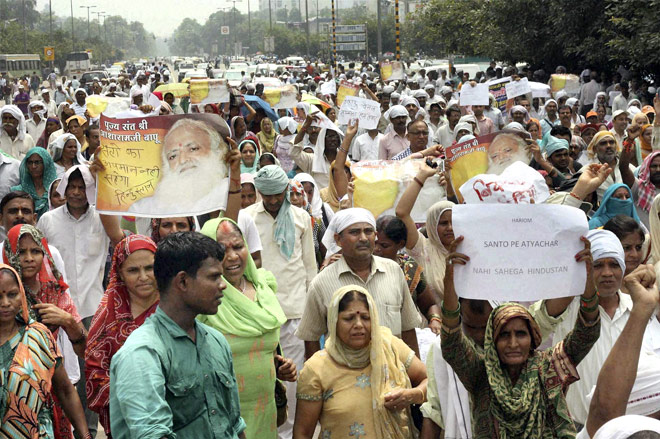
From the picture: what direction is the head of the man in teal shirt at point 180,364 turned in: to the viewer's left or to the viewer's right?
to the viewer's right

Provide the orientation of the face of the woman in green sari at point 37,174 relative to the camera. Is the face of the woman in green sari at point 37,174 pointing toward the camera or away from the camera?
toward the camera

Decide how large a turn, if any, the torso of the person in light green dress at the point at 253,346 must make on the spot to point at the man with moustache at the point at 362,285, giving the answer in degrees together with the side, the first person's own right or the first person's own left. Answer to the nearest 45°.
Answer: approximately 135° to the first person's own left

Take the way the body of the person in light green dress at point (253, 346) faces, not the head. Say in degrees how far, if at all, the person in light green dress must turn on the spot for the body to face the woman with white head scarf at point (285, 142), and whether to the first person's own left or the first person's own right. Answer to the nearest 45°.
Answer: approximately 180°

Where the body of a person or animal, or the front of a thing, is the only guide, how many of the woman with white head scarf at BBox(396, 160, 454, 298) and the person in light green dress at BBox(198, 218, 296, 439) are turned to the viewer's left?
0

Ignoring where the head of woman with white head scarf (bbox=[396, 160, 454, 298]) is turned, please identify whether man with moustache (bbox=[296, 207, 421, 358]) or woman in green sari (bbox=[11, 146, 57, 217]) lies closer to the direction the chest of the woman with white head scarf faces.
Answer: the man with moustache

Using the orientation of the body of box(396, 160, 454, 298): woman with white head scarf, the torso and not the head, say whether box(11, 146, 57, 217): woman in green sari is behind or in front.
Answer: behind

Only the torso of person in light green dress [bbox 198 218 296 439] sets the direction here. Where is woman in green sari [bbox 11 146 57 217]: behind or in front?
behind

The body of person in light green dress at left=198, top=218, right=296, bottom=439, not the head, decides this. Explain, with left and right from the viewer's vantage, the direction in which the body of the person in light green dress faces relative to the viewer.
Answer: facing the viewer

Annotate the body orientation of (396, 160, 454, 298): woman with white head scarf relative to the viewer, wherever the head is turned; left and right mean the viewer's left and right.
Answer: facing the viewer and to the right of the viewer

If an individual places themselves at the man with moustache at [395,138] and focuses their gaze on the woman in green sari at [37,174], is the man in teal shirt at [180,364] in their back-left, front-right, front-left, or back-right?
front-left

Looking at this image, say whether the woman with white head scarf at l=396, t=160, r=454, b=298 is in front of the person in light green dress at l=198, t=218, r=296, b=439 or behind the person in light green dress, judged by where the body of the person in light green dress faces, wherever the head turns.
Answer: behind

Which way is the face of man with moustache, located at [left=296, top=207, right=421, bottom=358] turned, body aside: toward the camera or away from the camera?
toward the camera
